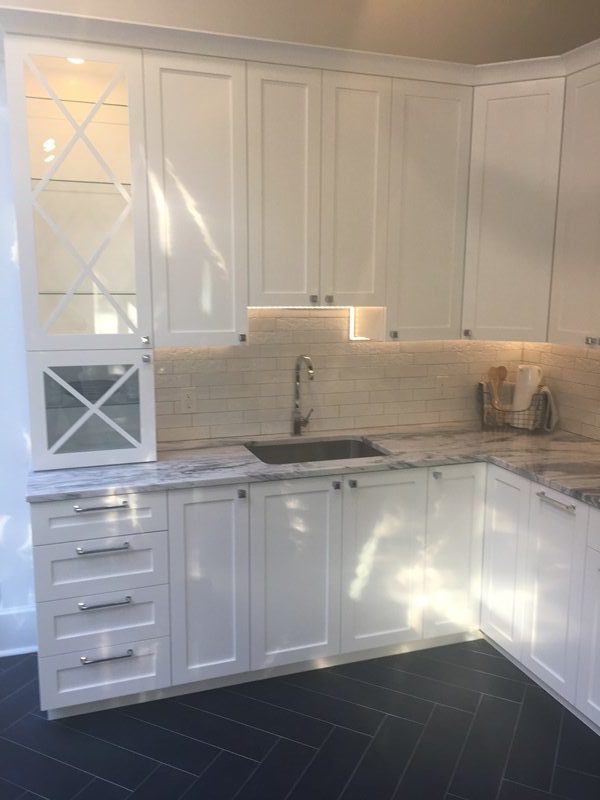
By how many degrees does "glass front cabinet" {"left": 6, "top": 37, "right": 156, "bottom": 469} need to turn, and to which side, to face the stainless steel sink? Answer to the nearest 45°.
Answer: approximately 90° to its left

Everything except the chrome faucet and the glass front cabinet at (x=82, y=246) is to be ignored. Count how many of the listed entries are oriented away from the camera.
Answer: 0

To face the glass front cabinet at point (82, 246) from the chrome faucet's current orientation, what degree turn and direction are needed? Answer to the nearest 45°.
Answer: approximately 90° to its right

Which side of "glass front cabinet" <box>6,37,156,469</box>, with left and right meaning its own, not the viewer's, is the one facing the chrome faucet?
left

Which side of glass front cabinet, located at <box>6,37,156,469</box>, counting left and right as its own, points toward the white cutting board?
left

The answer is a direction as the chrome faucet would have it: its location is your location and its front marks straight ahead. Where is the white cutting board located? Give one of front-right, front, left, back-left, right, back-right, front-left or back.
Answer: front-left

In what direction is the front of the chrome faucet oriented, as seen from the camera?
facing the viewer and to the right of the viewer

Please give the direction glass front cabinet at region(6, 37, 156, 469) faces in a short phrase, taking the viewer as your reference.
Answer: facing the viewer
